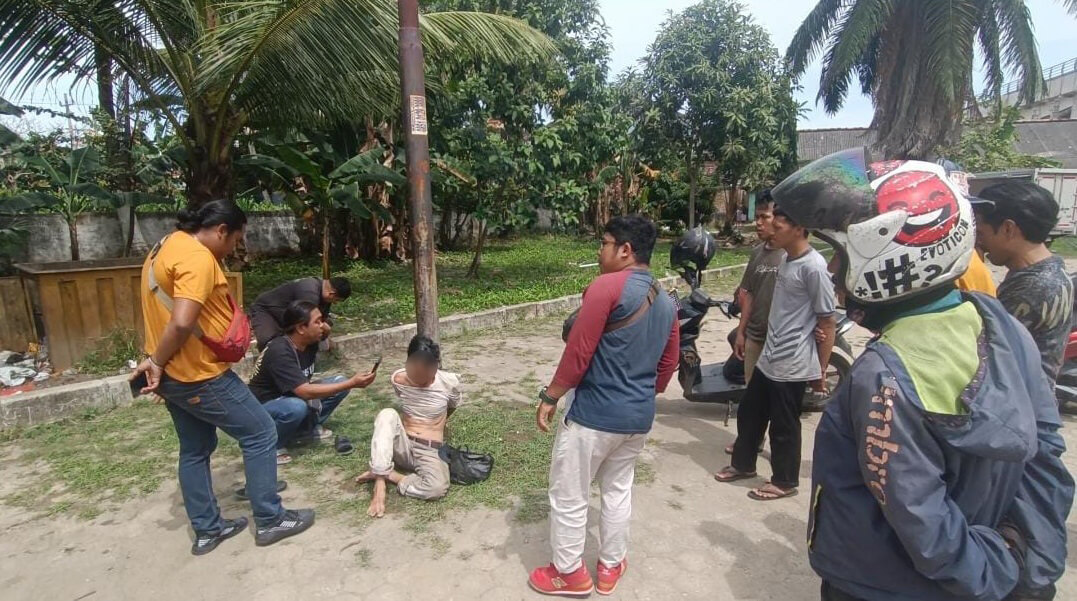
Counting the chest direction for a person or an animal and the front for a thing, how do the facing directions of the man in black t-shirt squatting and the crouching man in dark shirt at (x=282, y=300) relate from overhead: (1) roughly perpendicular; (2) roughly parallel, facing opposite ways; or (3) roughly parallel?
roughly parallel

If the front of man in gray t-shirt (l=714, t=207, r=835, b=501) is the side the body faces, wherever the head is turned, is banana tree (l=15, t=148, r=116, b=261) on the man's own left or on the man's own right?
on the man's own right

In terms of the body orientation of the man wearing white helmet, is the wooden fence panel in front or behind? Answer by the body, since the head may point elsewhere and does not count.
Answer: in front

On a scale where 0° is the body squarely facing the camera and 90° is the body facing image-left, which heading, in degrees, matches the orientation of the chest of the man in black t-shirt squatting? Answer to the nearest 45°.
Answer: approximately 270°

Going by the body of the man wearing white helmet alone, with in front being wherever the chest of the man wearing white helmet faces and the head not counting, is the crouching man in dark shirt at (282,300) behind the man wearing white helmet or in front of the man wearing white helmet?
in front

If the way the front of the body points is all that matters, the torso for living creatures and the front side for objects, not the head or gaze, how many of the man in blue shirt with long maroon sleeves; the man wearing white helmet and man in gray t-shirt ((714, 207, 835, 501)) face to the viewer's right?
0

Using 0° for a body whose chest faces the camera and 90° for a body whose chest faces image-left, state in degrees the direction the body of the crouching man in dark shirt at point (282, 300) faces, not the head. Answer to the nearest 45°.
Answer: approximately 270°

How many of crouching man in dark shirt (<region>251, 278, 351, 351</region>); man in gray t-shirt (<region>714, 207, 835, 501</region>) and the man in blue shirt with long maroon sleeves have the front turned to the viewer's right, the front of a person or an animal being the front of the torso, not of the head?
1

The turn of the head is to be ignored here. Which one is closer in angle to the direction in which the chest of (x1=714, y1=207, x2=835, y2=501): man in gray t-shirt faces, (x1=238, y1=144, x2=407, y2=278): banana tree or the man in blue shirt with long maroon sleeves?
the man in blue shirt with long maroon sleeves

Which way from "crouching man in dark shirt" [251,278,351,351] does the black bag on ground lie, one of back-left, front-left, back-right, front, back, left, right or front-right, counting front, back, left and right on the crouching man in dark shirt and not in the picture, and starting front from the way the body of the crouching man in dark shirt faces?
front-right

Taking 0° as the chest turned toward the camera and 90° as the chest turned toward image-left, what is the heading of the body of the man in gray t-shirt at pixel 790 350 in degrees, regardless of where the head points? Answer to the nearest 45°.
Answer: approximately 45°

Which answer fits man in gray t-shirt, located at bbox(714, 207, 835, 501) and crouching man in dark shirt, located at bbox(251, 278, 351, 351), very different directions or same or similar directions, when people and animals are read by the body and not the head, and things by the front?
very different directions

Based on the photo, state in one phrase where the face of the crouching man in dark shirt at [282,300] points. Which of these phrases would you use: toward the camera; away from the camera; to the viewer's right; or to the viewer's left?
to the viewer's right

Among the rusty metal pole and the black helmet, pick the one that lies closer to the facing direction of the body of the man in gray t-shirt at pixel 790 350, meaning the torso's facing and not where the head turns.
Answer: the rusty metal pole
